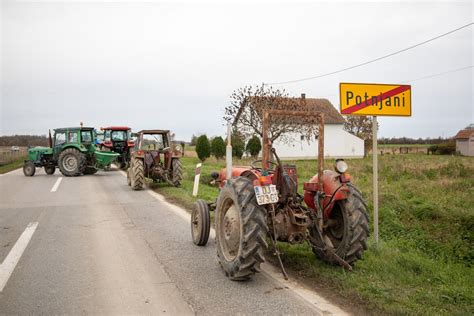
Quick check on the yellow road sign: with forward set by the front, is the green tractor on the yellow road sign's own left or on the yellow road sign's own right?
on the yellow road sign's own right

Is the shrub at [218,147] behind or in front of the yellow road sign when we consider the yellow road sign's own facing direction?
behind

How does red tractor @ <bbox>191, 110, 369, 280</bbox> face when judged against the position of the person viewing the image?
facing away from the viewer and to the left of the viewer

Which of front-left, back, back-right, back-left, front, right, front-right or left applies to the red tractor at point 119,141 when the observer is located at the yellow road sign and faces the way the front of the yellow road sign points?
back-right
